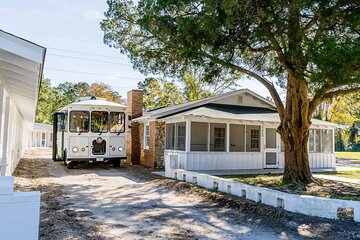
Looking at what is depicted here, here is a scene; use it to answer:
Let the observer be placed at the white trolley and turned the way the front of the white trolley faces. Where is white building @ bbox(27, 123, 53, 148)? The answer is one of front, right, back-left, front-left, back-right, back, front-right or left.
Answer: back

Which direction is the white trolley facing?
toward the camera

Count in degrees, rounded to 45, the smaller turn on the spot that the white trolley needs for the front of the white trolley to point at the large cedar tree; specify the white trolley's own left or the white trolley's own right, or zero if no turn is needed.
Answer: approximately 45° to the white trolley's own left

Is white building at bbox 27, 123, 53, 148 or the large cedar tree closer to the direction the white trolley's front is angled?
the large cedar tree

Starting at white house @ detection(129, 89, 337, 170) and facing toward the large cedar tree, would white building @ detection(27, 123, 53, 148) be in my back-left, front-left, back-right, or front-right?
back-right

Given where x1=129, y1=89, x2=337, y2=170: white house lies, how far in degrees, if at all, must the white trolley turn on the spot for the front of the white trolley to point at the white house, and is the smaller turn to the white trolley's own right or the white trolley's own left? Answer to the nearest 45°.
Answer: approximately 90° to the white trolley's own left

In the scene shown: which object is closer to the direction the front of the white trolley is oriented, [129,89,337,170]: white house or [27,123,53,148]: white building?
the white house
